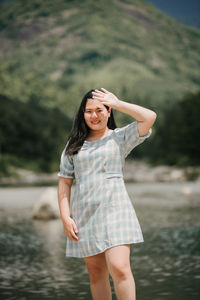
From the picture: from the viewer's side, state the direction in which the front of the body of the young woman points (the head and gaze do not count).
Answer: toward the camera

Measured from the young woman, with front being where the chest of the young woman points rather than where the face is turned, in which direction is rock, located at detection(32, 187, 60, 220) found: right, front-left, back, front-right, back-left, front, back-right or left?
back
